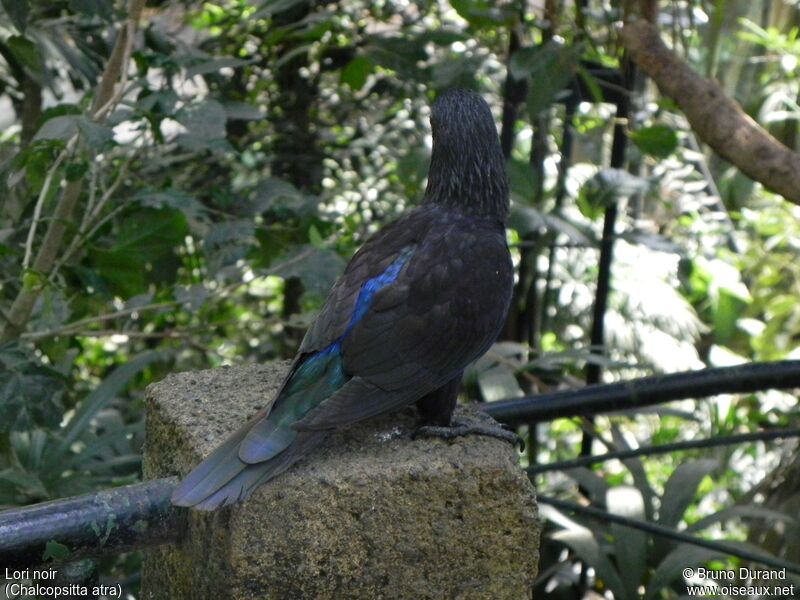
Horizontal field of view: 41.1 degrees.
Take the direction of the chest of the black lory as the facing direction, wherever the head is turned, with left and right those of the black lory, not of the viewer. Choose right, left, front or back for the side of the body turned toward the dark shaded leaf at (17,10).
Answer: left

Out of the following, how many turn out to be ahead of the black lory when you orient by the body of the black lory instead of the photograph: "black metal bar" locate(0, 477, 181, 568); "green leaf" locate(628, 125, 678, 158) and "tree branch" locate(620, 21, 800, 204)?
2

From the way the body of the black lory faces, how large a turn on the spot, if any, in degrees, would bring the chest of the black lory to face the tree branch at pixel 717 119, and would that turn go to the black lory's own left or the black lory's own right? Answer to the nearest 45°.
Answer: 0° — it already faces it

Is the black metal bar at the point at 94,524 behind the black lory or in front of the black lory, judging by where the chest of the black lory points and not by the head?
behind

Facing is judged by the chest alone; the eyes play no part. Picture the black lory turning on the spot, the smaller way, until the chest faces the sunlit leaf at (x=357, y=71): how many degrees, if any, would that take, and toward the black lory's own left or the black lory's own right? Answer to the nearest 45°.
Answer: approximately 45° to the black lory's own left

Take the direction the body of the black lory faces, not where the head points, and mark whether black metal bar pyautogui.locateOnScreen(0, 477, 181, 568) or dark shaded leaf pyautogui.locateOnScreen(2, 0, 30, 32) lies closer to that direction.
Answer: the dark shaded leaf

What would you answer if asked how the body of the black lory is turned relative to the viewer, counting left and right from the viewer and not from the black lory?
facing away from the viewer and to the right of the viewer

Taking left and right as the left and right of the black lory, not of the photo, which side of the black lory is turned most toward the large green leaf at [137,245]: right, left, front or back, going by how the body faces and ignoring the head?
left

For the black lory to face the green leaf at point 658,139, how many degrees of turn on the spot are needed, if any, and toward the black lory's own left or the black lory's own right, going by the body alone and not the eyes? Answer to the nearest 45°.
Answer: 0° — it already faces it
